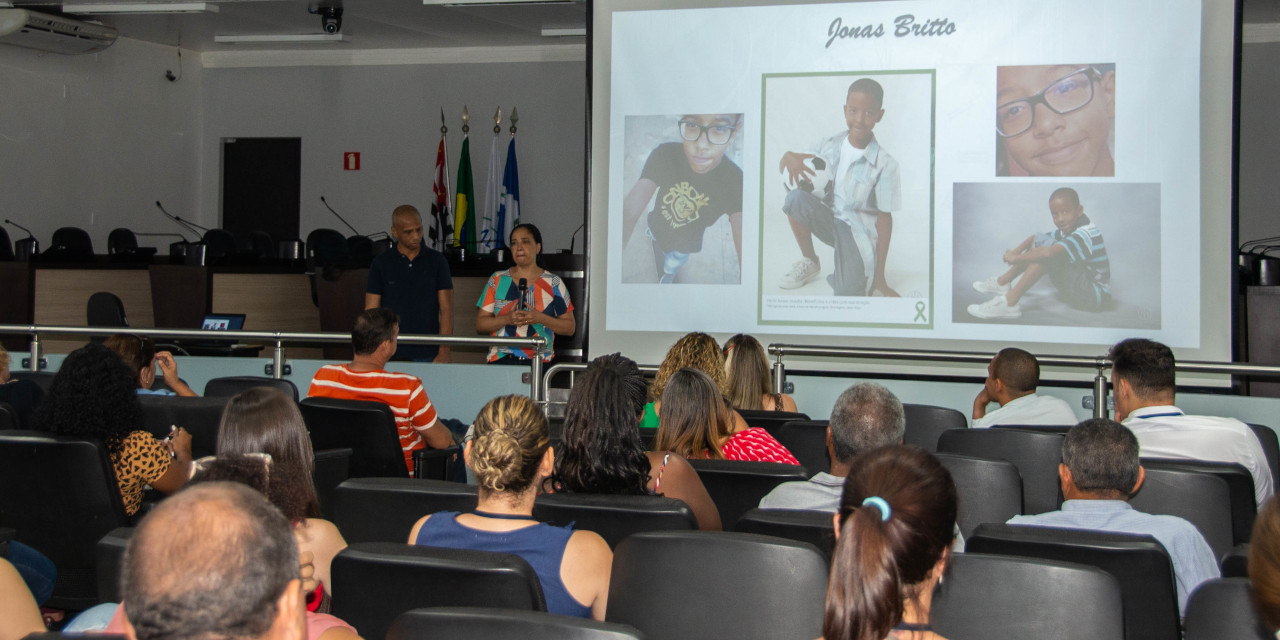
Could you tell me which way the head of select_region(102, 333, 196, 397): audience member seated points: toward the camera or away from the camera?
away from the camera

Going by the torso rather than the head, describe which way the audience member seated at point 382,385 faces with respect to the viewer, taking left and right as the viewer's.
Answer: facing away from the viewer and to the right of the viewer

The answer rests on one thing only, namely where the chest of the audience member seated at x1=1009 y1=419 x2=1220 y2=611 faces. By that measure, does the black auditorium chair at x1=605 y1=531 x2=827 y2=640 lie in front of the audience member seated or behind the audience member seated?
behind

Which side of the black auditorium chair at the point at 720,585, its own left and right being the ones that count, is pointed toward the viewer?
back

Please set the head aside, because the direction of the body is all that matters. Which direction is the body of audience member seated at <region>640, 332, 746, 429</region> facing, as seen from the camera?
away from the camera

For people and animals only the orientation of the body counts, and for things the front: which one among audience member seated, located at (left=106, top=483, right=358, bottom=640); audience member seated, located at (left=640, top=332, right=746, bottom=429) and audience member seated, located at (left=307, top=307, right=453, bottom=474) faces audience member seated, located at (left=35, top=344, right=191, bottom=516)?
audience member seated, located at (left=106, top=483, right=358, bottom=640)

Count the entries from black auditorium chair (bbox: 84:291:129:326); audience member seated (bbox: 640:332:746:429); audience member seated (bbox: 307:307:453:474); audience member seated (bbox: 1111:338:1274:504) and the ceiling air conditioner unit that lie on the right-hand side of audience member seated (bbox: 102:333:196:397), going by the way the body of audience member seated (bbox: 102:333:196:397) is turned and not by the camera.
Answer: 3

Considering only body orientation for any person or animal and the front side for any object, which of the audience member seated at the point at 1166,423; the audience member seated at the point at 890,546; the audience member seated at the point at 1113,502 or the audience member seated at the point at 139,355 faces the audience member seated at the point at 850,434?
the audience member seated at the point at 890,546

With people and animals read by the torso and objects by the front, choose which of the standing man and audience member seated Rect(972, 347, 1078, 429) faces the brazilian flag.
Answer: the audience member seated

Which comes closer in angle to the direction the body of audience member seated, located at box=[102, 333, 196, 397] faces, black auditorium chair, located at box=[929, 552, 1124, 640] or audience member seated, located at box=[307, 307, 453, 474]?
the audience member seated

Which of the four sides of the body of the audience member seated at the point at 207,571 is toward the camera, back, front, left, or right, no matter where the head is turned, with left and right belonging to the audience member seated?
back
